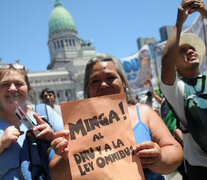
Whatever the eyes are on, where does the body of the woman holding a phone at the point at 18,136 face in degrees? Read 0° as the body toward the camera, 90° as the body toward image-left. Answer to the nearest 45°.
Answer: approximately 0°

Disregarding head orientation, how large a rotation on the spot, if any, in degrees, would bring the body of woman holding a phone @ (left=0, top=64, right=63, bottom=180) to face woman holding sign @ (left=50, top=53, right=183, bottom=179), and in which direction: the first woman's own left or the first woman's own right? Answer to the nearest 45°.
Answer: approximately 45° to the first woman's own left
